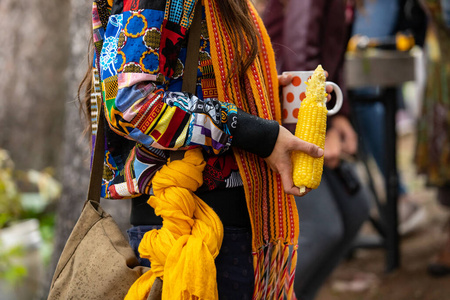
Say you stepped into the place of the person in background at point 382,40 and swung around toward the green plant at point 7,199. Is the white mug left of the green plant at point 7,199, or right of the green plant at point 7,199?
left

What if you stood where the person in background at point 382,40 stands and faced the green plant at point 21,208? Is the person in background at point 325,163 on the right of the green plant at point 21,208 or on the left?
left
